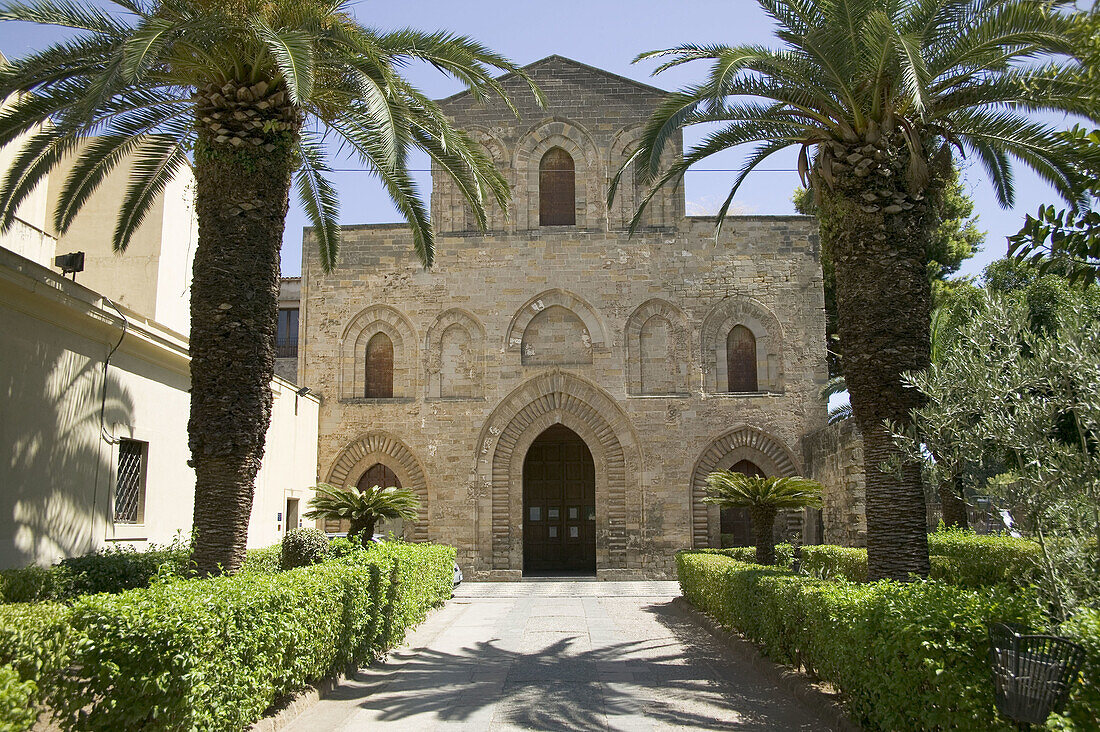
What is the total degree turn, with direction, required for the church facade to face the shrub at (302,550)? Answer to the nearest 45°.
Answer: approximately 45° to its right

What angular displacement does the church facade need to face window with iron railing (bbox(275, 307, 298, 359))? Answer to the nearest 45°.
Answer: approximately 135° to its right

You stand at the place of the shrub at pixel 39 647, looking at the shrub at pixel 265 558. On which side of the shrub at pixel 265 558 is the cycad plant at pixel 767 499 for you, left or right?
right

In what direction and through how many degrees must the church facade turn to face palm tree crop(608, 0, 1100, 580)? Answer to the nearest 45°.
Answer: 0° — it already faces it

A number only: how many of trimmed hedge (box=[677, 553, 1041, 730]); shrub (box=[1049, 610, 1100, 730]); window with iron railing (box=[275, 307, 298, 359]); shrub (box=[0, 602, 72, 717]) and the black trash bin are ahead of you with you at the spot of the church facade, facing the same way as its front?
4

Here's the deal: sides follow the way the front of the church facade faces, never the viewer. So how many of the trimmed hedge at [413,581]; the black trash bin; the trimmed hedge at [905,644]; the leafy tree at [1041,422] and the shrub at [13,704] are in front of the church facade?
5

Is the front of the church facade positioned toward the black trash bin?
yes

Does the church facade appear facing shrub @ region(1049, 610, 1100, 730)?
yes

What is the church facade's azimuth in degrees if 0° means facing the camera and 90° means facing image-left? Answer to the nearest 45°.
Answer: approximately 0°

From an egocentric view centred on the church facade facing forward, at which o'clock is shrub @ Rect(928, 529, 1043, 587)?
The shrub is roughly at 11 o'clock from the church facade.

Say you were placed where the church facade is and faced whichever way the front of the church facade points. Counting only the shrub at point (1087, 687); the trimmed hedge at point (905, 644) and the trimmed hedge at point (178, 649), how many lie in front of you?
3

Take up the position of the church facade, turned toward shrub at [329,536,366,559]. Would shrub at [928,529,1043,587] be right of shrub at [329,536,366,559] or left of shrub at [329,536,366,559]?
left

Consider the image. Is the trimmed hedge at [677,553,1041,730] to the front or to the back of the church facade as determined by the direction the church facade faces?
to the front

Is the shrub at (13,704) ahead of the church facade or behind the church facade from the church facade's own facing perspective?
ahead

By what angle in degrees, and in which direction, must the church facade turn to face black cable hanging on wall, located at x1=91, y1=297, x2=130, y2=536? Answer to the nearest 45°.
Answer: approximately 45° to its right
